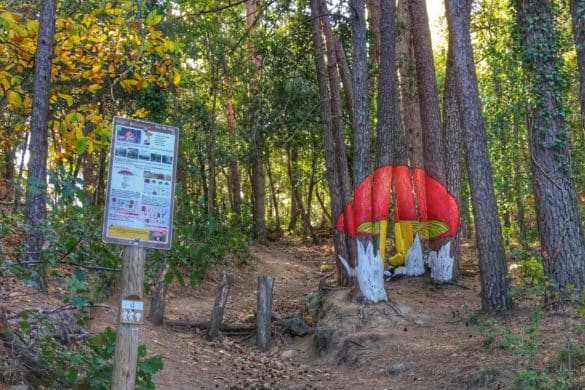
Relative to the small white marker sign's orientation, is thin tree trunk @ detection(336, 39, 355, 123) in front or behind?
behind

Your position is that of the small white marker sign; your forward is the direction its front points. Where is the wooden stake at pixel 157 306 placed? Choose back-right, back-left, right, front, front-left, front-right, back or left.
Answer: back

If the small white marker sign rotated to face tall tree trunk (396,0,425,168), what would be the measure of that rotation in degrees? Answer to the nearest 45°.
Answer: approximately 135° to its left

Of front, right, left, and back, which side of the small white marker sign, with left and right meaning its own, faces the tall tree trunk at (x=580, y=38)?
left

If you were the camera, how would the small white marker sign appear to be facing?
facing the viewer

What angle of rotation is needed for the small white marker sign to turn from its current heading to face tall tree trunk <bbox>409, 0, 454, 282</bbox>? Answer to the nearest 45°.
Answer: approximately 135° to its left

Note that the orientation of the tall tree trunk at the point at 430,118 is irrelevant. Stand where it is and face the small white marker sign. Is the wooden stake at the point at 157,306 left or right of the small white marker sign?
right
